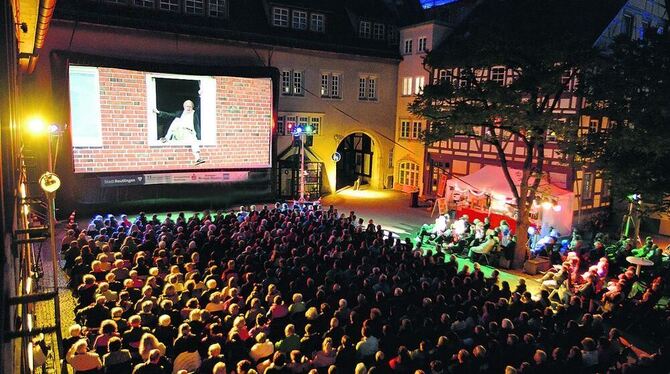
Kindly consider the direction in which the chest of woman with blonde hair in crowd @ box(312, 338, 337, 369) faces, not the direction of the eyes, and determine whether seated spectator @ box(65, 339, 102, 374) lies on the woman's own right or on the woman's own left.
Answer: on the woman's own left

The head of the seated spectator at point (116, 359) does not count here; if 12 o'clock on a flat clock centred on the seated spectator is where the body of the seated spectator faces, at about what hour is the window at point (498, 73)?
The window is roughly at 2 o'clock from the seated spectator.

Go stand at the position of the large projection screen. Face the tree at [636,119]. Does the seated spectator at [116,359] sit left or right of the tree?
right

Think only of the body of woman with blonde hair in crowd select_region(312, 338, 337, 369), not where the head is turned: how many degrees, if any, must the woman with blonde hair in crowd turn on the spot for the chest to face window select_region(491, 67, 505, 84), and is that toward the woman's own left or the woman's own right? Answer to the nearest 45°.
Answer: approximately 90° to the woman's own right

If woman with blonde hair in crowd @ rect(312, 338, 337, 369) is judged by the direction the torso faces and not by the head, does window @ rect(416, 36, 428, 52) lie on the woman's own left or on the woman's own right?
on the woman's own right

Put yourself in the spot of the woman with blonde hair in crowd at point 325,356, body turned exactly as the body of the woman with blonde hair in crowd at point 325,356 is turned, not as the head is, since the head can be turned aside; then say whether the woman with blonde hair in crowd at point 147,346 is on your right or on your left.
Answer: on your left

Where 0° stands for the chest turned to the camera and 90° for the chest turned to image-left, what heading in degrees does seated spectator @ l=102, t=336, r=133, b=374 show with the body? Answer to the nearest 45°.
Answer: approximately 180°

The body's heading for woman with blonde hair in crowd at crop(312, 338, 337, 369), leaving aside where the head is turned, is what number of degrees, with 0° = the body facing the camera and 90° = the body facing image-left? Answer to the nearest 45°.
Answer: approximately 135°

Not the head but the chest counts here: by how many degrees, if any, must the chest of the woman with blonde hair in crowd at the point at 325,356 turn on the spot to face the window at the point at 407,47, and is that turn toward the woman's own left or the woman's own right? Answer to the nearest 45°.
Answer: approximately 45° to the woman's own right

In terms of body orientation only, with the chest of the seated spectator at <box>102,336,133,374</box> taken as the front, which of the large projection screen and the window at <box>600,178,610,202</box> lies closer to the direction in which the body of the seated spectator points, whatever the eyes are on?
the large projection screen

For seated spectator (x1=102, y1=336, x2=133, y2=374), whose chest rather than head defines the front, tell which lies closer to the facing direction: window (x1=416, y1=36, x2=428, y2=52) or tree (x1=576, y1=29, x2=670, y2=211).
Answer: the window

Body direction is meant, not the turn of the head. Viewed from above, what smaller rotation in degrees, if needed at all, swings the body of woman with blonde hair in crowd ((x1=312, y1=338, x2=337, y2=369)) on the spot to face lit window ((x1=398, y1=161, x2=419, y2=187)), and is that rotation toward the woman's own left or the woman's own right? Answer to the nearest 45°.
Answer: approximately 45° to the woman's own right
